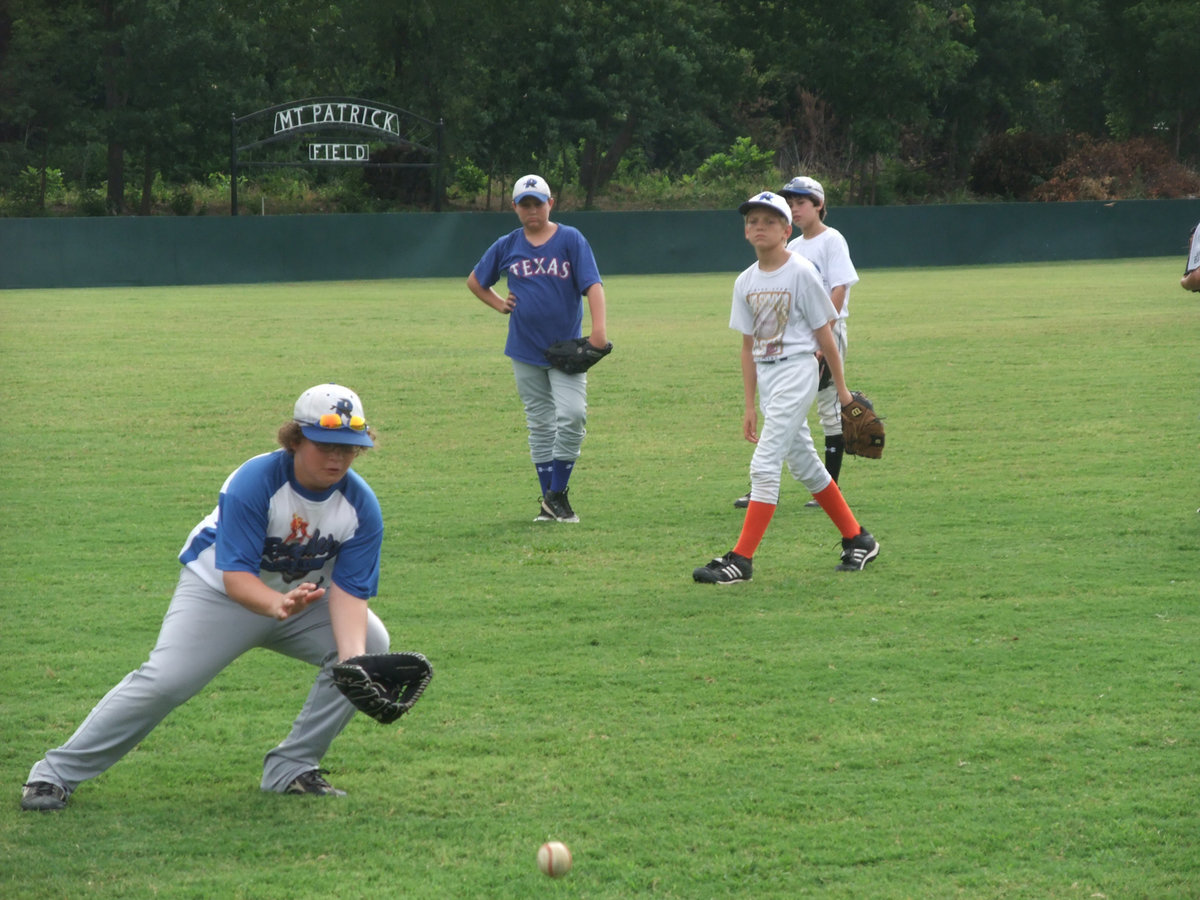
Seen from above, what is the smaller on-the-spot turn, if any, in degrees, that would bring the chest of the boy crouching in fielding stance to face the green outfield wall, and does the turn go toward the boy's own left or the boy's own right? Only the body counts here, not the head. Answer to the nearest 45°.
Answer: approximately 135° to the boy's own left

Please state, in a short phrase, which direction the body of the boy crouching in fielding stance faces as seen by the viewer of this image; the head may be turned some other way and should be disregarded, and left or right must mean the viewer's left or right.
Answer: facing the viewer and to the right of the viewer

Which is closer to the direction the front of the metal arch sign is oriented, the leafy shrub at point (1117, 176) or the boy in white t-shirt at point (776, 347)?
the boy in white t-shirt

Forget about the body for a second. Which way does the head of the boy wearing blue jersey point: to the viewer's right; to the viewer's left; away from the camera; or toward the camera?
toward the camera

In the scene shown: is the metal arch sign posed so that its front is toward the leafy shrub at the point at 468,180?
no

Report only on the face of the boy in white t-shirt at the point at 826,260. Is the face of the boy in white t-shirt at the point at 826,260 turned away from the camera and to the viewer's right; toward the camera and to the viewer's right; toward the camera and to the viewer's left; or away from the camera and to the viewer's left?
toward the camera and to the viewer's left

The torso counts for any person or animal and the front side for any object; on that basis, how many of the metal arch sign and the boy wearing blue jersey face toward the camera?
2

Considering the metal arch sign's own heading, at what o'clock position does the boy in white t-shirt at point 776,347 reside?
The boy in white t-shirt is roughly at 12 o'clock from the metal arch sign.

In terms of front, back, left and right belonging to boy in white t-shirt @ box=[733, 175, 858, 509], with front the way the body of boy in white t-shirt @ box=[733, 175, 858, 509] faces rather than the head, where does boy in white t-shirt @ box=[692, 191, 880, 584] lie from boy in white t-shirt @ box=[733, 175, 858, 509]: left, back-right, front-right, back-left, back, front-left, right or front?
front-left

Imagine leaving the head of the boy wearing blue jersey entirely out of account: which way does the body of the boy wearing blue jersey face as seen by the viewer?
toward the camera

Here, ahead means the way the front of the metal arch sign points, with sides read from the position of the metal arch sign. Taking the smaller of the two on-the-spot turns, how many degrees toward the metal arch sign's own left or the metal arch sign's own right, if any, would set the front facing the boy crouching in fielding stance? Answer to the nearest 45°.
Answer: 0° — it already faces them

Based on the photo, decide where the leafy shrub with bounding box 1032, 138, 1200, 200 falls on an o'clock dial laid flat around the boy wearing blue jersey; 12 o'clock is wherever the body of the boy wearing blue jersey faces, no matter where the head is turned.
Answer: The leafy shrub is roughly at 7 o'clock from the boy wearing blue jersey.

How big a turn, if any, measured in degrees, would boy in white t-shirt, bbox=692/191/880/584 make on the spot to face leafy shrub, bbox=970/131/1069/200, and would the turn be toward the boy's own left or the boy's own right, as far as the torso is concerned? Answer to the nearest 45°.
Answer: approximately 135° to the boy's own right

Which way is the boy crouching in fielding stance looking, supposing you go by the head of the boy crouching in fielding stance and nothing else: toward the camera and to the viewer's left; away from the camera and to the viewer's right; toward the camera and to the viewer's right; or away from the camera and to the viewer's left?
toward the camera and to the viewer's right

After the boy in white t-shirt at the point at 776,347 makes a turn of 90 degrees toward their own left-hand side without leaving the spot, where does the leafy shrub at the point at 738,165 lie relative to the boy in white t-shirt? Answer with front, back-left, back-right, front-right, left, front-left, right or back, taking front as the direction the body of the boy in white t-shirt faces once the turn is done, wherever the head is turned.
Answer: back-left

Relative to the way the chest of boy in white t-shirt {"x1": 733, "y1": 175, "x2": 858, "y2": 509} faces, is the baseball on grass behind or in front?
in front

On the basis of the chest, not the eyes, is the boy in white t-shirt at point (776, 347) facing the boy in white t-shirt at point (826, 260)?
no

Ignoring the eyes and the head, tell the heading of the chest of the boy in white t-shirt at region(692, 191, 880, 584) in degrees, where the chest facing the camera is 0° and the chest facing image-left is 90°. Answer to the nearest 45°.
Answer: approximately 45°

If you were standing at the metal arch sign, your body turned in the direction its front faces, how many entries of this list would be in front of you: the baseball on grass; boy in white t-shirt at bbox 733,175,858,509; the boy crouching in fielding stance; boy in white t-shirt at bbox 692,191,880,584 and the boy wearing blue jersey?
5
